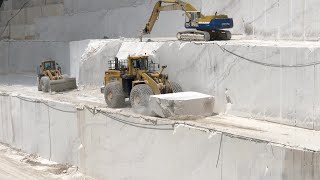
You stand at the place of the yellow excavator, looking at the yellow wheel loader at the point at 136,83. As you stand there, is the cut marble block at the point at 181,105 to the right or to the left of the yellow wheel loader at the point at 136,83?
left

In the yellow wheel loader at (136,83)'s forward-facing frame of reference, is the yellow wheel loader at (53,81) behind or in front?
behind

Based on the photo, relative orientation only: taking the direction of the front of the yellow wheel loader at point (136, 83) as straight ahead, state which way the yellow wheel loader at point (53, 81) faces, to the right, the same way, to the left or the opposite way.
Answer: the same way

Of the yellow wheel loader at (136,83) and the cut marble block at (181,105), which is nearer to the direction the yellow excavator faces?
the yellow wheel loader

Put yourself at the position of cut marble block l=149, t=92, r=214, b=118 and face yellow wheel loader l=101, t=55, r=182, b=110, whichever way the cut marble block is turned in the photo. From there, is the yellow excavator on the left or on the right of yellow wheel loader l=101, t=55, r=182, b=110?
right

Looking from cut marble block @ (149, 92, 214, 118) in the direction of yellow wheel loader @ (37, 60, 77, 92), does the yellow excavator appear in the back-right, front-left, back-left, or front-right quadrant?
front-right

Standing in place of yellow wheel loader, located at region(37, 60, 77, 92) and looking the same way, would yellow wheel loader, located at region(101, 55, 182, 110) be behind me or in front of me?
in front

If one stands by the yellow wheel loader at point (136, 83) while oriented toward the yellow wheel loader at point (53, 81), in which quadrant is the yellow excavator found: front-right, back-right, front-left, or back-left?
front-right

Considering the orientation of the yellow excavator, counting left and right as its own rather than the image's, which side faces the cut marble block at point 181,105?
left

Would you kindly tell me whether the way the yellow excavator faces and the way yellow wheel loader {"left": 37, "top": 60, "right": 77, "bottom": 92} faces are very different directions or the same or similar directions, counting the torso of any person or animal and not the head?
very different directions

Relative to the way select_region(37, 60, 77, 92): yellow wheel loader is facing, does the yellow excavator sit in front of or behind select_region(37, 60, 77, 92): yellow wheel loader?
in front

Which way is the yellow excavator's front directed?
to the viewer's left

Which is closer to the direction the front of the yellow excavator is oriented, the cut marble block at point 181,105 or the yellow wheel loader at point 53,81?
the yellow wheel loader

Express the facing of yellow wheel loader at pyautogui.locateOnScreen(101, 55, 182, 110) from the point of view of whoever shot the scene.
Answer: facing the viewer and to the right of the viewer
